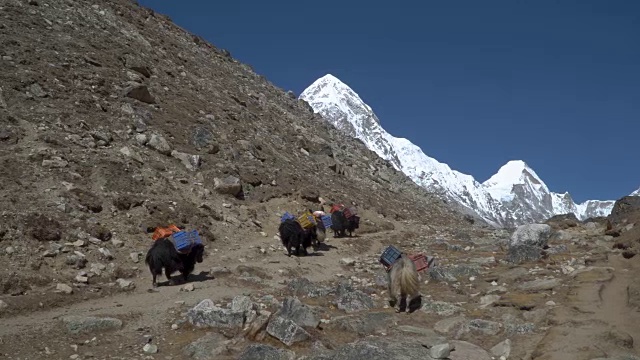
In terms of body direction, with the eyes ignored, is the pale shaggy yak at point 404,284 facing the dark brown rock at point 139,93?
no

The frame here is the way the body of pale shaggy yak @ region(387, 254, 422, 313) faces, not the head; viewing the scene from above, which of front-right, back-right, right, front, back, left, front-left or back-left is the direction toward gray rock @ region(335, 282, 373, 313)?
left

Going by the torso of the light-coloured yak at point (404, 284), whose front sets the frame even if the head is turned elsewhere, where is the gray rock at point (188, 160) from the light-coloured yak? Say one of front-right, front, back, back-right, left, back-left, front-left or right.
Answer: front-left

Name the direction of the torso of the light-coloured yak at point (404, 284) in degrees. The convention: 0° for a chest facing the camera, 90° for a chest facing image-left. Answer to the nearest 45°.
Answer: approximately 180°

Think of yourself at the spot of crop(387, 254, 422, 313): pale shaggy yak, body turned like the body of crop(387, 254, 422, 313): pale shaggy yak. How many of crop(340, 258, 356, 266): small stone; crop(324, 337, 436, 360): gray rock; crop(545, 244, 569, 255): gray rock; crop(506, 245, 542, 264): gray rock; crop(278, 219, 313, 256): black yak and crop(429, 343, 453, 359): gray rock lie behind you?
2

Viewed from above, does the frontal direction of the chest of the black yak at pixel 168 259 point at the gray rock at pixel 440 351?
no

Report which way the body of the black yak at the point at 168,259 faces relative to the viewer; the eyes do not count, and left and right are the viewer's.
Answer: facing away from the viewer and to the right of the viewer

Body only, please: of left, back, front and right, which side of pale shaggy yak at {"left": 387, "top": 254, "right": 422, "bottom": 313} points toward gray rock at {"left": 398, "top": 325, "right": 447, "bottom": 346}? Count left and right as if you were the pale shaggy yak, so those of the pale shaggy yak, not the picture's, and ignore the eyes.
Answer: back

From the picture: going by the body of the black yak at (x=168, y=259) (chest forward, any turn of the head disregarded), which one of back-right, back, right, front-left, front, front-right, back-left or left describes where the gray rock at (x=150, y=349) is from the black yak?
back-right

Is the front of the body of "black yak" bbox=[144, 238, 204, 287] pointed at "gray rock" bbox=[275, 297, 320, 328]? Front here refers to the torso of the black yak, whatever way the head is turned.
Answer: no

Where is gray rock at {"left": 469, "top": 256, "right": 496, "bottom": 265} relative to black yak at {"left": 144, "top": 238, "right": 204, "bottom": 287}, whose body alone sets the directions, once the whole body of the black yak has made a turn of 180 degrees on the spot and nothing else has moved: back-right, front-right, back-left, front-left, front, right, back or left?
back-left

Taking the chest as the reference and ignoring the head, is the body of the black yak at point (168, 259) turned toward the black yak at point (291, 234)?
yes

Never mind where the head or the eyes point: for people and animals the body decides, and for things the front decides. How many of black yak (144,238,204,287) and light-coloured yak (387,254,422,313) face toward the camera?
0
